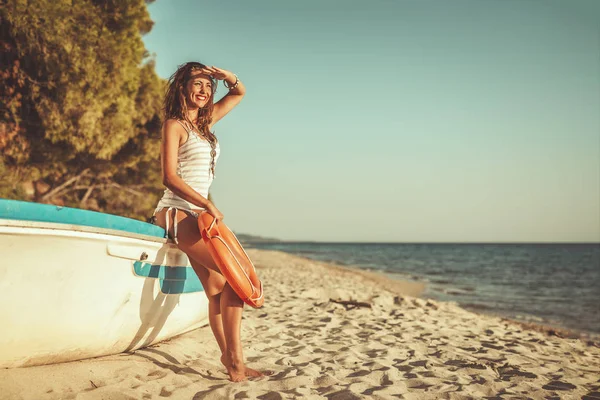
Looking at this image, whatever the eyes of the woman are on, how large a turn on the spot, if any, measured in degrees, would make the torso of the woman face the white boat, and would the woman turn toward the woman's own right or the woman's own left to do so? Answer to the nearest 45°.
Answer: approximately 135° to the woman's own right
